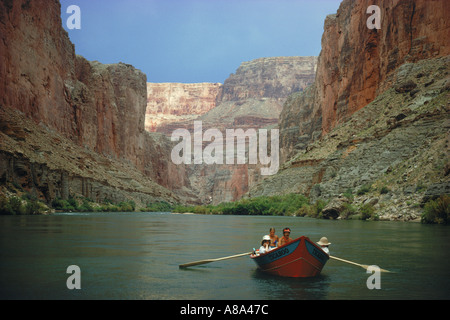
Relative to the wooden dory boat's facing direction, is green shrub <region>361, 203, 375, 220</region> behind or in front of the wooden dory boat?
behind

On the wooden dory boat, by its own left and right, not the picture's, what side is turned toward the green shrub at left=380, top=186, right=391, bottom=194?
back

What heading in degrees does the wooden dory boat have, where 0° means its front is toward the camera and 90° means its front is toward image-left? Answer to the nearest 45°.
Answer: approximately 0°
